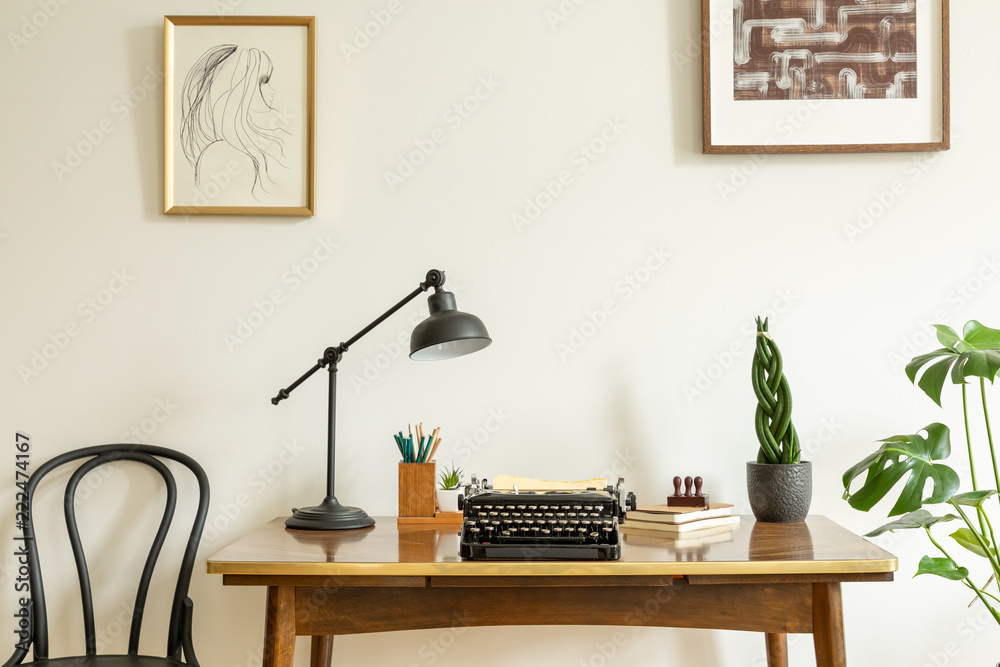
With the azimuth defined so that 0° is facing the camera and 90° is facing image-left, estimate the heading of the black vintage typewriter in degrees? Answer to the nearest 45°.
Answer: approximately 0°

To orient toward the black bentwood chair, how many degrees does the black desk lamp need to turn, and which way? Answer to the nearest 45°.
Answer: approximately 180°

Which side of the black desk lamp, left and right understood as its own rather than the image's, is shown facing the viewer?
right

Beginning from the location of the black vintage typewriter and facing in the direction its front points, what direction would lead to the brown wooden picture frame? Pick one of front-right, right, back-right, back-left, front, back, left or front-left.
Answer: back-left

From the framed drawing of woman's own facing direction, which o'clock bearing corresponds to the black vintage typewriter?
The black vintage typewriter is roughly at 11 o'clock from the framed drawing of woman.

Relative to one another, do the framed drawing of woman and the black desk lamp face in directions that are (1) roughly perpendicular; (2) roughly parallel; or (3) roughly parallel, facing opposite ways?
roughly perpendicular

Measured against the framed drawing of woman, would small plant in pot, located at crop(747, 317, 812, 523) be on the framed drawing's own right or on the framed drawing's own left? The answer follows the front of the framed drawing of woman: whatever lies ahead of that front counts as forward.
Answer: on the framed drawing's own left

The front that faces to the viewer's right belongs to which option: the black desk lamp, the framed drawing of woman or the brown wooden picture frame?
the black desk lamp

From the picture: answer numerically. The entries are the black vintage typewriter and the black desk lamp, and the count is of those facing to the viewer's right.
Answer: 1

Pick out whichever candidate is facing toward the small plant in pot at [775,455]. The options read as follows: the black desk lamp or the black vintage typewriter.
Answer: the black desk lamp
